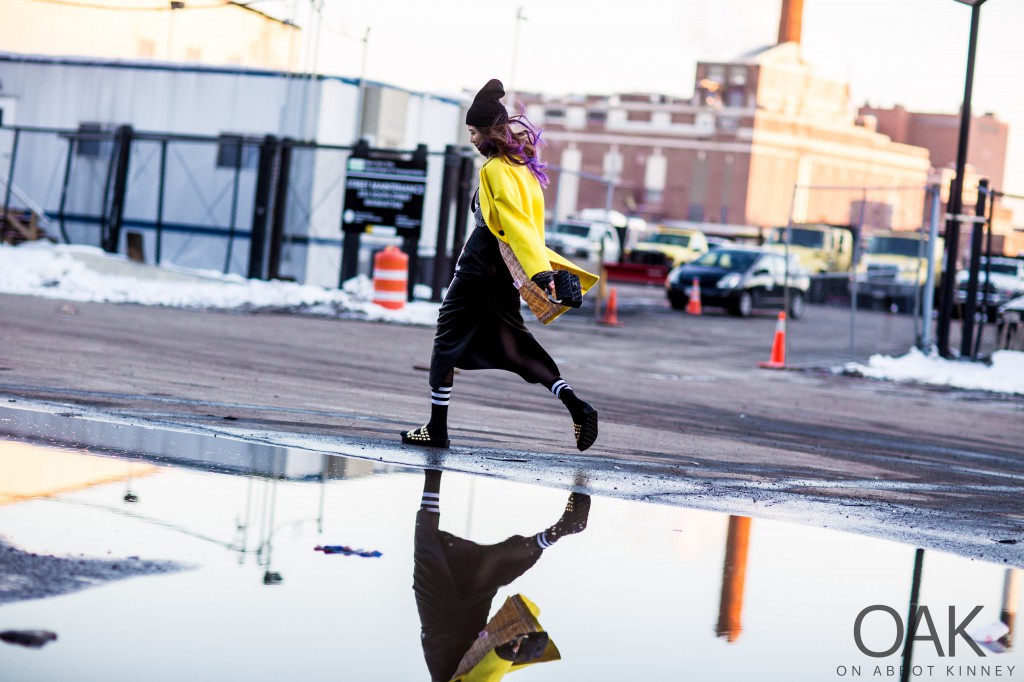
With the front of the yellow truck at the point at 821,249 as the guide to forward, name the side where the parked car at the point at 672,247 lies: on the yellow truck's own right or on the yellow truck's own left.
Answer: on the yellow truck's own right

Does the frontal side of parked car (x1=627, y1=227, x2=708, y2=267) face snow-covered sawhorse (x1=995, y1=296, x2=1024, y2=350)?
no

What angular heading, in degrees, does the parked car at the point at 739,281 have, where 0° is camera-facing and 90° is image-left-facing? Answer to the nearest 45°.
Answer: approximately 45°

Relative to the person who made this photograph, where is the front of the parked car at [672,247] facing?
facing the viewer and to the left of the viewer

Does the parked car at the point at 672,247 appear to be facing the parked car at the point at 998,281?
no

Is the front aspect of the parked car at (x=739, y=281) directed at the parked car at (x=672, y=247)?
no

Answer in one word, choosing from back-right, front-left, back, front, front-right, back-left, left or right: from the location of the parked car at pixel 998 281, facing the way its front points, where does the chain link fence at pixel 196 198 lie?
front

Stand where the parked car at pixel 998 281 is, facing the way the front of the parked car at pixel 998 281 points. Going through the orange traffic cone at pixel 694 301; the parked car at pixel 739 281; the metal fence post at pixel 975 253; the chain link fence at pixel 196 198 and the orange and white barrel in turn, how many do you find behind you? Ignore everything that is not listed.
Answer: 0

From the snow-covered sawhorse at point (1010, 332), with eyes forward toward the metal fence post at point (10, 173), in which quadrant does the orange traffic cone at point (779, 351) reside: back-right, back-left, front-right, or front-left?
front-left

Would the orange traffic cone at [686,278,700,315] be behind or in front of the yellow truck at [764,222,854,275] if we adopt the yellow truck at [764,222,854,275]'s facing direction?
in front
